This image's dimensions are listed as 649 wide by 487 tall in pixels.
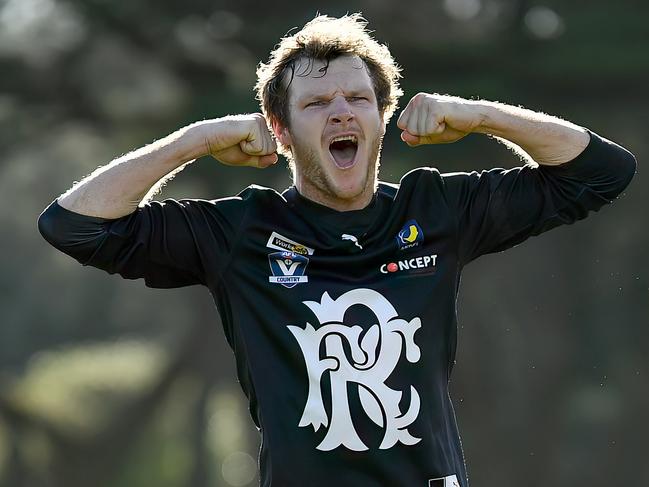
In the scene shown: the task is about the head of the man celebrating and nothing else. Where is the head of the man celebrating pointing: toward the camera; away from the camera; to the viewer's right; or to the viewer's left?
toward the camera

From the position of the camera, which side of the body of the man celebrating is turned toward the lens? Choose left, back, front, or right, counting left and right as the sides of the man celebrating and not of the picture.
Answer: front
